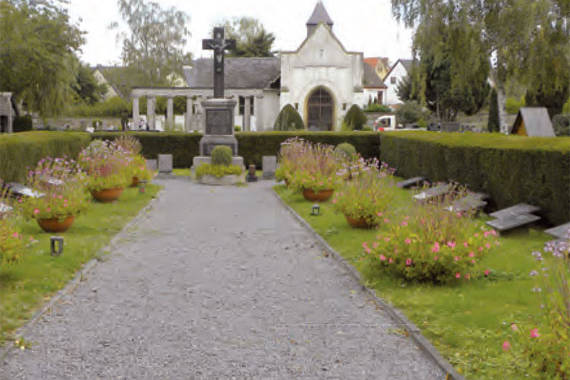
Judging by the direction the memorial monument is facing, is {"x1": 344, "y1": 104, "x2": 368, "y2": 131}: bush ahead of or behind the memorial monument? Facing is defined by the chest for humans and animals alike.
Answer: behind

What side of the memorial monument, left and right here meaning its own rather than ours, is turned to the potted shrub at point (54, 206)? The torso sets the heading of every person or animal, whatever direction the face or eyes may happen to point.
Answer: front

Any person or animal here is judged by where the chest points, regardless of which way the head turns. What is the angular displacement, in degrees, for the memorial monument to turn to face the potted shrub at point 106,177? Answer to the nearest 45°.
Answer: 0° — it already faces it

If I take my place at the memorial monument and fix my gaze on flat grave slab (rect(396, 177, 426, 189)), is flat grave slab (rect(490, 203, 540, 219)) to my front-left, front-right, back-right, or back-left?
front-right

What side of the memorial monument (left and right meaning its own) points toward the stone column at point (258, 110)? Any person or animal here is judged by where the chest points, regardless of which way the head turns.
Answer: back

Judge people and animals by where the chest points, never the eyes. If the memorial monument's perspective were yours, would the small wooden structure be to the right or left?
on its left

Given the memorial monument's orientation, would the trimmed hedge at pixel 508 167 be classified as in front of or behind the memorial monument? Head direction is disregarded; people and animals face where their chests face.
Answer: in front

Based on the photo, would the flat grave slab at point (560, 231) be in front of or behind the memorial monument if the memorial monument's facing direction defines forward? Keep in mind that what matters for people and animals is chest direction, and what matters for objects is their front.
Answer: in front

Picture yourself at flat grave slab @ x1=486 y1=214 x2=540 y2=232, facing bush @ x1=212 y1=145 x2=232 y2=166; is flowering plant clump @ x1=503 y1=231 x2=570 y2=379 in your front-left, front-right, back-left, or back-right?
back-left

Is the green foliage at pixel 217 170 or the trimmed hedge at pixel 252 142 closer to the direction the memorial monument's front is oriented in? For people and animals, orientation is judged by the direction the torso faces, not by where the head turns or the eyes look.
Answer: the green foliage

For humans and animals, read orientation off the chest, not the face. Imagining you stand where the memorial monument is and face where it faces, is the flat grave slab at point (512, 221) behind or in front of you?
in front

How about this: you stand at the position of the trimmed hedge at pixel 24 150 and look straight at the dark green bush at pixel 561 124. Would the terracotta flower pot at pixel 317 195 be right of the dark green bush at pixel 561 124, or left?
right

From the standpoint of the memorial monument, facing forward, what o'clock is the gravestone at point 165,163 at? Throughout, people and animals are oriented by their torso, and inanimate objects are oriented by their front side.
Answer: The gravestone is roughly at 4 o'clock from the memorial monument.

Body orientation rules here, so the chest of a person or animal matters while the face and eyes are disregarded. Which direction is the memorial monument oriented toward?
toward the camera

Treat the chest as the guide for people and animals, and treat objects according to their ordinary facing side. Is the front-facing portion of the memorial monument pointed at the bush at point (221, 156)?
yes
